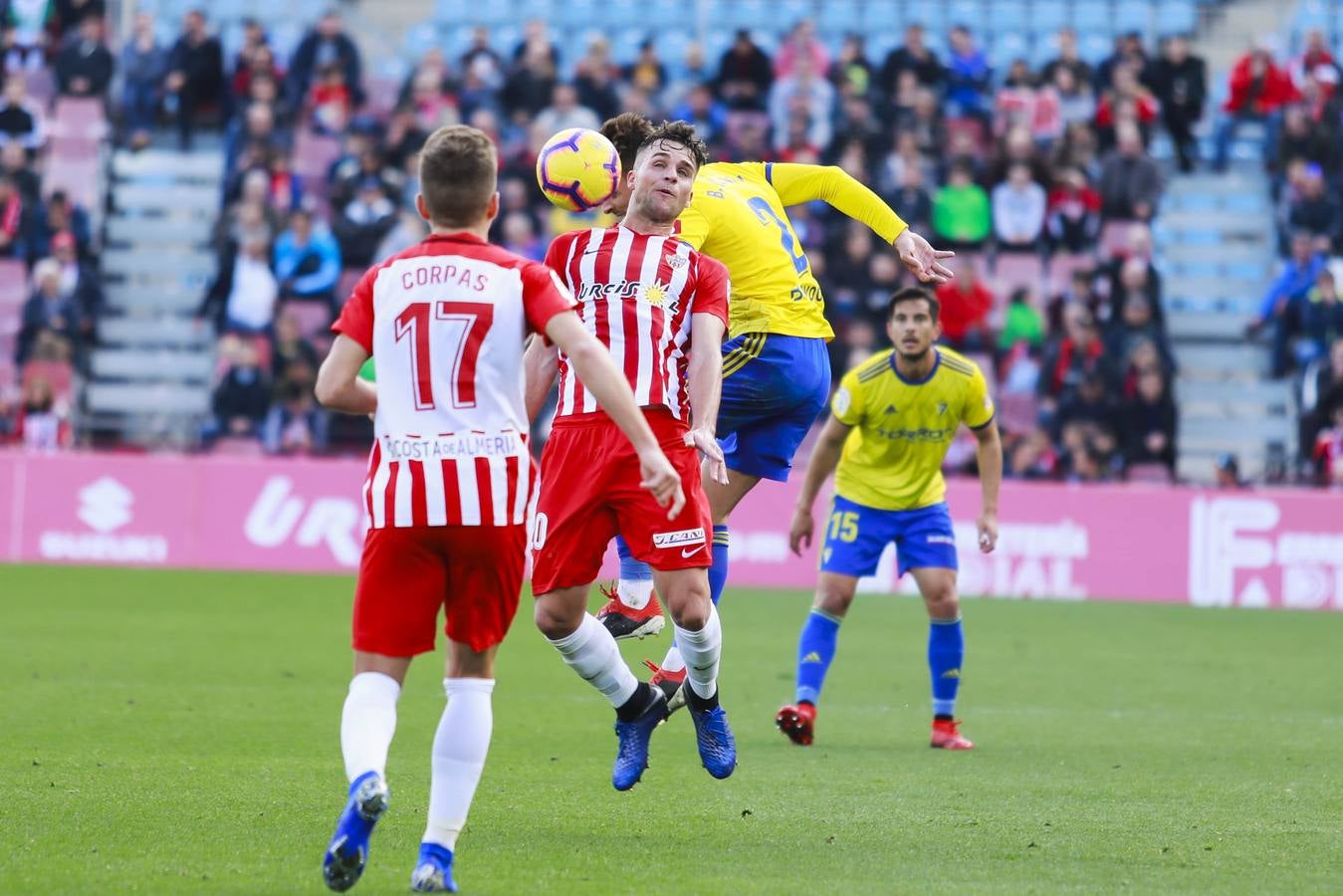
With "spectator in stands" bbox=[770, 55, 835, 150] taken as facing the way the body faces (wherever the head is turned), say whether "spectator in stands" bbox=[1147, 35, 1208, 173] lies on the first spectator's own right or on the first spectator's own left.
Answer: on the first spectator's own left

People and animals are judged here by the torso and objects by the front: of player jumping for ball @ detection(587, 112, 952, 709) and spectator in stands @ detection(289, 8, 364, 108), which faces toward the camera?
the spectator in stands

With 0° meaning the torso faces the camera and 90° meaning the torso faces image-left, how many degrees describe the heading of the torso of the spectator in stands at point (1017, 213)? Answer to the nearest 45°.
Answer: approximately 0°

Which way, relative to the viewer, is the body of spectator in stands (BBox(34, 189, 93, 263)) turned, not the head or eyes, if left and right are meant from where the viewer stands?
facing the viewer

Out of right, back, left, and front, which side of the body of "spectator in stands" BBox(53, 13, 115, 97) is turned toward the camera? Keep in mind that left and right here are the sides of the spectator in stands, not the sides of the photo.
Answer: front

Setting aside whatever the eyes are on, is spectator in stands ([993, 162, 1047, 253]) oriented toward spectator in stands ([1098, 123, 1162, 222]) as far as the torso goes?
no

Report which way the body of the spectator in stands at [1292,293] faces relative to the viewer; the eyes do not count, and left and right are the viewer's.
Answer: facing the viewer and to the left of the viewer

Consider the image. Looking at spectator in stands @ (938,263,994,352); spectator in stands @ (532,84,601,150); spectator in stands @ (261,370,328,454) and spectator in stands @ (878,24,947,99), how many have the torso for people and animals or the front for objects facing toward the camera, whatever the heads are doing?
4

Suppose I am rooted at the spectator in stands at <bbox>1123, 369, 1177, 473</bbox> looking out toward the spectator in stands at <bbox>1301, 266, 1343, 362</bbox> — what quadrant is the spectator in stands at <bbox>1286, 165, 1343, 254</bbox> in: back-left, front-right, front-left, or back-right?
front-left

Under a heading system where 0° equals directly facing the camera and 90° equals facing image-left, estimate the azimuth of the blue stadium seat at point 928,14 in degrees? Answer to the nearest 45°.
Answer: approximately 0°

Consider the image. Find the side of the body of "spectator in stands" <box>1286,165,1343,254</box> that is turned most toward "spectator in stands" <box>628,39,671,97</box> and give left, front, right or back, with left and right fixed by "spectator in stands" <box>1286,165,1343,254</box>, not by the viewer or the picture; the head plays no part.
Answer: right

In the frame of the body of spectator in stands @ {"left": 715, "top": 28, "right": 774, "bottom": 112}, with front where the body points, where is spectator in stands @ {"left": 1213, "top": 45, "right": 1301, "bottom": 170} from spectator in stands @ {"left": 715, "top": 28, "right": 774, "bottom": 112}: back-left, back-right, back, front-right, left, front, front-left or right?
left

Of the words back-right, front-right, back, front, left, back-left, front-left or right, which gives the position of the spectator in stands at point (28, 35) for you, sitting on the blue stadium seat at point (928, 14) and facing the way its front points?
right

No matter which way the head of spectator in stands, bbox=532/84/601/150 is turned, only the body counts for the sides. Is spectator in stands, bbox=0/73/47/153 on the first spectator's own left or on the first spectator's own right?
on the first spectator's own right

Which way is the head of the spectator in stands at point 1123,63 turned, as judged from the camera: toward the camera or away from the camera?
toward the camera

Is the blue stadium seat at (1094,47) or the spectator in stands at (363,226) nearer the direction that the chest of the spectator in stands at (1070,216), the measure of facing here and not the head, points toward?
the spectator in stands

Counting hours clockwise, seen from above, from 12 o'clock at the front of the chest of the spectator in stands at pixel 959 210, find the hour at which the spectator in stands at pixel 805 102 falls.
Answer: the spectator in stands at pixel 805 102 is roughly at 4 o'clock from the spectator in stands at pixel 959 210.

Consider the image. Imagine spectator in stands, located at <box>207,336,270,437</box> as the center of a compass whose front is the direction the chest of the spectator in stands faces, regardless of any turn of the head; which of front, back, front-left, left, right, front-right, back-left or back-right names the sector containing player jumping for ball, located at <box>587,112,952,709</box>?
front
